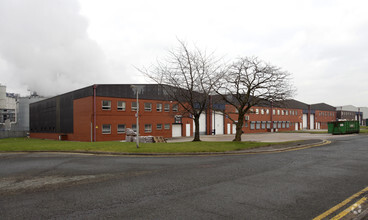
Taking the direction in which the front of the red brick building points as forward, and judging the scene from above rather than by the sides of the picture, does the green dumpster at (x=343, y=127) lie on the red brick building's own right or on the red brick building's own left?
on the red brick building's own left

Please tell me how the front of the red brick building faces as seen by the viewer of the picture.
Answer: facing the viewer and to the right of the viewer
